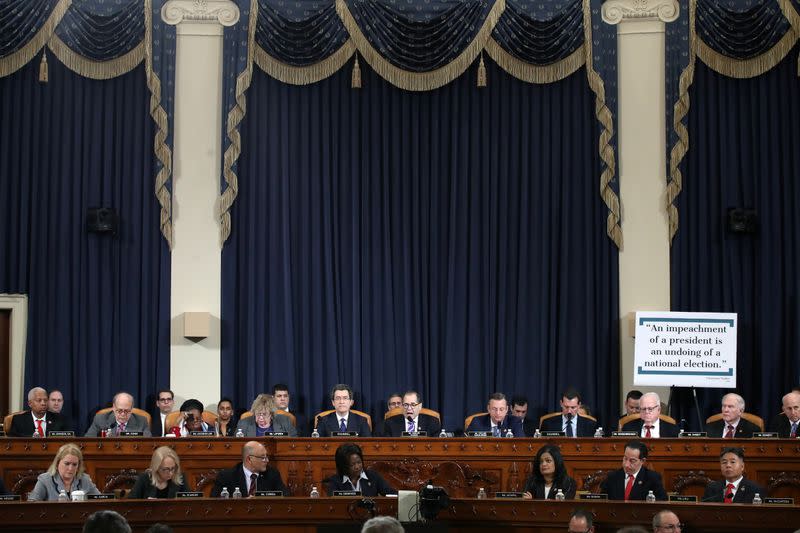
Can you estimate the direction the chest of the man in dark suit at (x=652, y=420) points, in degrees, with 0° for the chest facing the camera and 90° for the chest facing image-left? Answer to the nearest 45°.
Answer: approximately 0°

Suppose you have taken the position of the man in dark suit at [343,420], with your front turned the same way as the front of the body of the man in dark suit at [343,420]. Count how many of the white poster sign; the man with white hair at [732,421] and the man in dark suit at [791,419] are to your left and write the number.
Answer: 3

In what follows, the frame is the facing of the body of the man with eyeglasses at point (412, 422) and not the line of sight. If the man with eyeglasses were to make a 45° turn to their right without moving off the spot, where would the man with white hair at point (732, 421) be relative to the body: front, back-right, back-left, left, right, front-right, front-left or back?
back-left

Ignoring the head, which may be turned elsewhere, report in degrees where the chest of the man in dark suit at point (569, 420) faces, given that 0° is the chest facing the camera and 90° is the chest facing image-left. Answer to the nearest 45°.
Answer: approximately 0°

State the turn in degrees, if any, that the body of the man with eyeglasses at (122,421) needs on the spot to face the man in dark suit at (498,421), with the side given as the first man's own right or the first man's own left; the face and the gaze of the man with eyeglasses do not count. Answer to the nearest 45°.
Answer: approximately 90° to the first man's own left

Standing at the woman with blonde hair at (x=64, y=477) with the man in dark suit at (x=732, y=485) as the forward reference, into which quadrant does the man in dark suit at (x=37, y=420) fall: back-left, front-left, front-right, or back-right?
back-left

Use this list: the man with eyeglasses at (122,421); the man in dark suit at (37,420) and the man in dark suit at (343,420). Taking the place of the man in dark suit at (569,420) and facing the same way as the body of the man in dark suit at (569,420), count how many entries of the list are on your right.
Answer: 3

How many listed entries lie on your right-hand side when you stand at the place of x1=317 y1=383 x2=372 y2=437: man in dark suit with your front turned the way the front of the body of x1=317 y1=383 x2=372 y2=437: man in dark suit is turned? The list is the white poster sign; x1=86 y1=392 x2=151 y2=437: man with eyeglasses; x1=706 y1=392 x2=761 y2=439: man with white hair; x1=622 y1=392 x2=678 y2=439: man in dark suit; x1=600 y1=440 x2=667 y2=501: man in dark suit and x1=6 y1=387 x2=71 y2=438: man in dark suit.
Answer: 2
